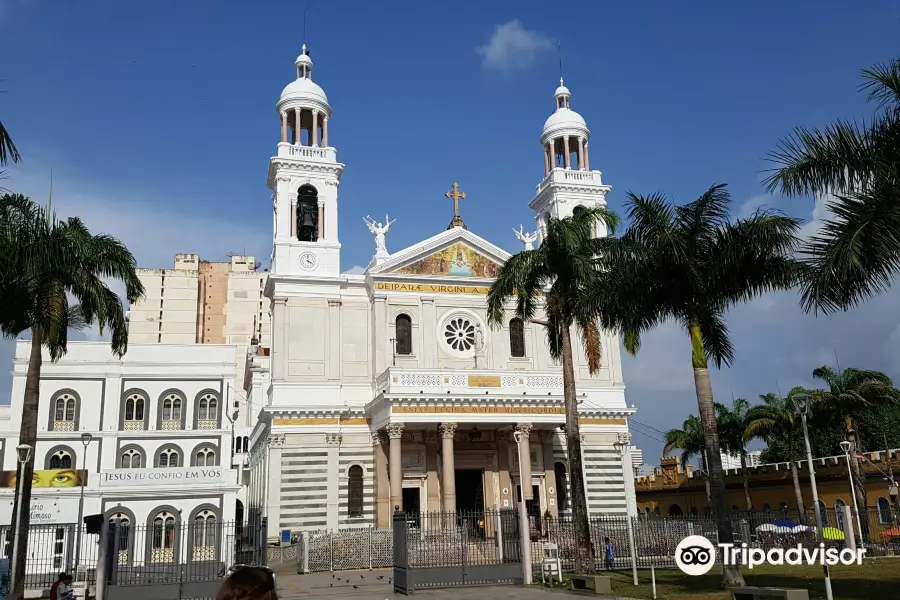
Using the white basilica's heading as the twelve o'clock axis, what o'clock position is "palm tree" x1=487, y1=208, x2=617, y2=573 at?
The palm tree is roughly at 11 o'clock from the white basilica.

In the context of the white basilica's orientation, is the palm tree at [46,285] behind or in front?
in front

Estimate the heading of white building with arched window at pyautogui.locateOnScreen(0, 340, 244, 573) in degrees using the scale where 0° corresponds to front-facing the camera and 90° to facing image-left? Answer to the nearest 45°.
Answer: approximately 0°

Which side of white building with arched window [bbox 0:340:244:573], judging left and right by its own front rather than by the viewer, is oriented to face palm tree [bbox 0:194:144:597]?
front

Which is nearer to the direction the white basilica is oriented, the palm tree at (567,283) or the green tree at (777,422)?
the palm tree

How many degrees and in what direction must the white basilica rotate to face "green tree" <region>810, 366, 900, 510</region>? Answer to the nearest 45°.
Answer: approximately 90° to its left

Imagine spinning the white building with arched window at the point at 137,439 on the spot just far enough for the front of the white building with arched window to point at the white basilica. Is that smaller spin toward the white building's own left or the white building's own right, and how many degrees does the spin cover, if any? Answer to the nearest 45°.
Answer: approximately 45° to the white building's own left

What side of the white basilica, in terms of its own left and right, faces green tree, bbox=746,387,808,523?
left

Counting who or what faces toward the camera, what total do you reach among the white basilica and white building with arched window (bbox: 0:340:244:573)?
2

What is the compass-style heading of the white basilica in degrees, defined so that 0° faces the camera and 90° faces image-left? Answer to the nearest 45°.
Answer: approximately 0°

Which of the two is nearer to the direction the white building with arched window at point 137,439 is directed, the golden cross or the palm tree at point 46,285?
the palm tree

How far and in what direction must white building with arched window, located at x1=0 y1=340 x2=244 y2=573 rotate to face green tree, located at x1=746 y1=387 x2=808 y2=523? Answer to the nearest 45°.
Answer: approximately 90° to its left
